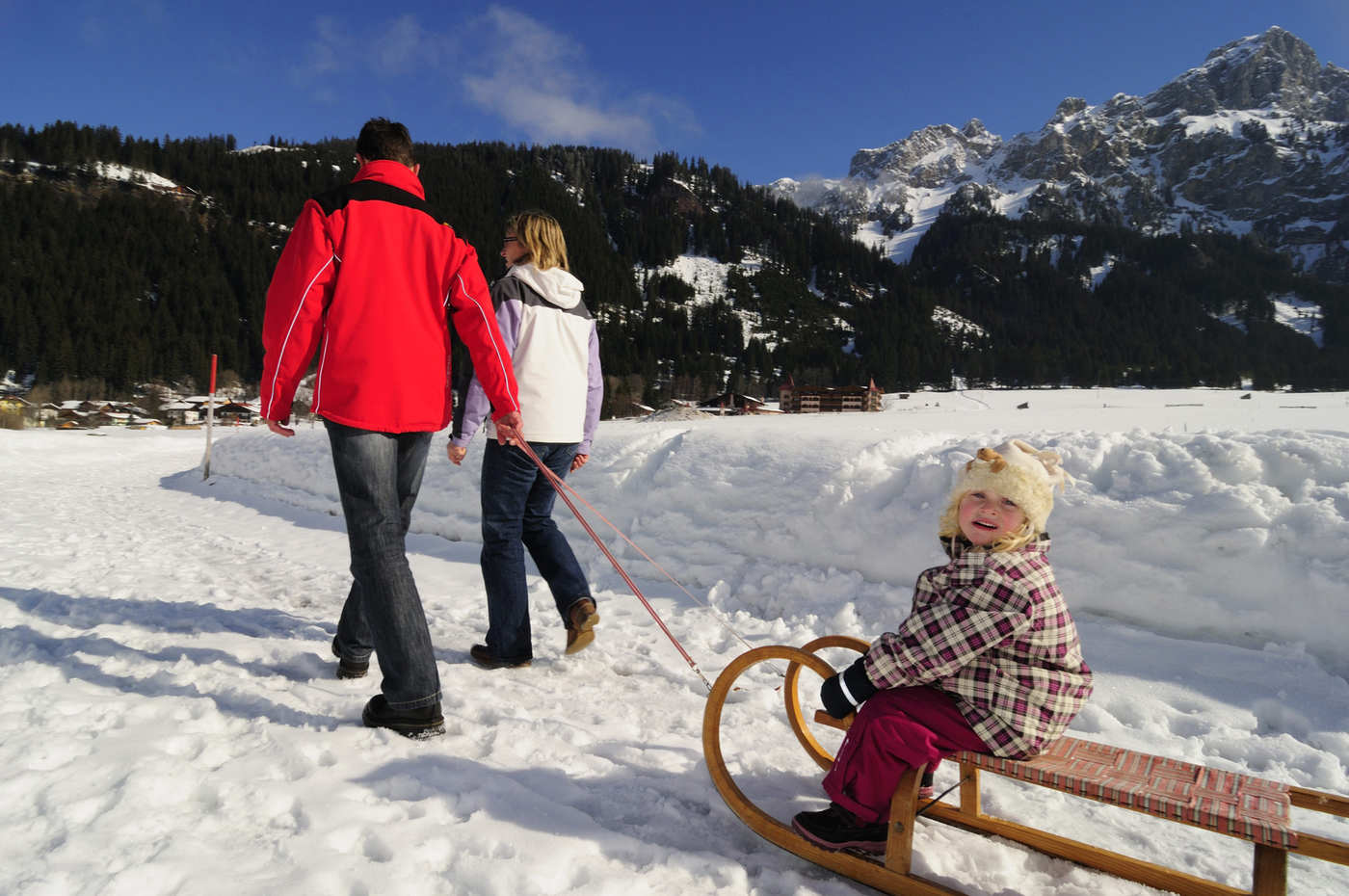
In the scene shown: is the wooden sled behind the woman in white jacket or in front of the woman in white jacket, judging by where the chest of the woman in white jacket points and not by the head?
behind

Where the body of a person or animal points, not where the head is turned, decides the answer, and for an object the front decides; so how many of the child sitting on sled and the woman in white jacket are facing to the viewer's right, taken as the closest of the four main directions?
0

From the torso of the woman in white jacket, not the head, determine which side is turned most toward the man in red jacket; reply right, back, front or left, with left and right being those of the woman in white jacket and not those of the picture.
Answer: left

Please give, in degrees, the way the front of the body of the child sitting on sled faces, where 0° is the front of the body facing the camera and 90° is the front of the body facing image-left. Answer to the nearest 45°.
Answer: approximately 90°

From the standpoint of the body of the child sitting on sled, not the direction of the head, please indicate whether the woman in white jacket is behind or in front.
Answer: in front

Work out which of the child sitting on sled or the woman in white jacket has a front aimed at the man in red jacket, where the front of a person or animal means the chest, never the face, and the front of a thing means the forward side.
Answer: the child sitting on sled

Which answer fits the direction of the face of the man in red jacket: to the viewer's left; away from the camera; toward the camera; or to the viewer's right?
away from the camera

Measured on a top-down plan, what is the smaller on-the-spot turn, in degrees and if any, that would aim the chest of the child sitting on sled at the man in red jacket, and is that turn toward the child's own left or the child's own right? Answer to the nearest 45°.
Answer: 0° — they already face them

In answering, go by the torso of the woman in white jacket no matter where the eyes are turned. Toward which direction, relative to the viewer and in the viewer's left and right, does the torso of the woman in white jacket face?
facing away from the viewer and to the left of the viewer
